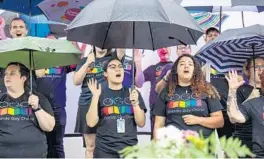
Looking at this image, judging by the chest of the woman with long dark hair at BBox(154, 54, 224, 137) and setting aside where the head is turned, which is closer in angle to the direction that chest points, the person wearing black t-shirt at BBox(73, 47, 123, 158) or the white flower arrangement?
the white flower arrangement

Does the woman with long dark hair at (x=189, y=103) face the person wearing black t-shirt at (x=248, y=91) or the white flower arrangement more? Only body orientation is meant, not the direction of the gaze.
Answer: the white flower arrangement

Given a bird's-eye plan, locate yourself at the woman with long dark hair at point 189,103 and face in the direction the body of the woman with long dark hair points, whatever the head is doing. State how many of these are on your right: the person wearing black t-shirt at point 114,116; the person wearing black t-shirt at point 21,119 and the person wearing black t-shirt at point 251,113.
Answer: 2

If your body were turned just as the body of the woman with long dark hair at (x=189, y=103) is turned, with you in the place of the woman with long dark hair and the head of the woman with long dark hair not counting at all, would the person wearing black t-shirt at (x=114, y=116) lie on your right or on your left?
on your right

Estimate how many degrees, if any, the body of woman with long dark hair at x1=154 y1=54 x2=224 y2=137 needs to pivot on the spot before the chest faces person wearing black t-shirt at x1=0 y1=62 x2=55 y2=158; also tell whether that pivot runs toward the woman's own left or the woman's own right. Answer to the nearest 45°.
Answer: approximately 90° to the woman's own right

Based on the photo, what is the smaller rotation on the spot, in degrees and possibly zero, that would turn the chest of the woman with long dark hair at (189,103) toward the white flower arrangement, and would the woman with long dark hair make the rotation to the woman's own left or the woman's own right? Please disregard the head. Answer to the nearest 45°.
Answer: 0° — they already face it

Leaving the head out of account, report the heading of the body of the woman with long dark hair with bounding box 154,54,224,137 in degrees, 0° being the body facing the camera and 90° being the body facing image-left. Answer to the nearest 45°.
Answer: approximately 0°

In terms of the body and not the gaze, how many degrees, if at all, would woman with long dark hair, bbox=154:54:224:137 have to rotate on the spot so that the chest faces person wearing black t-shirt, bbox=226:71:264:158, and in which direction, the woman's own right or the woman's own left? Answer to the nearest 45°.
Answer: approximately 90° to the woman's own left
